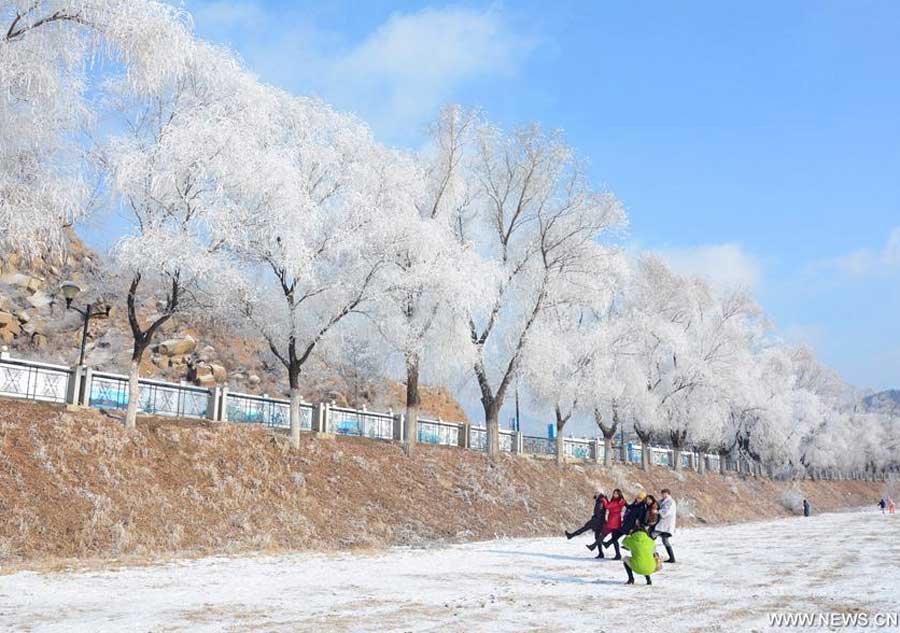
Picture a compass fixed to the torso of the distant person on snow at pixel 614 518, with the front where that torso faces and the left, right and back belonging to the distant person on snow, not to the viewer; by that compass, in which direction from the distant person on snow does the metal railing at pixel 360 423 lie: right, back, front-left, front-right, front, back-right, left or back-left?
back-right

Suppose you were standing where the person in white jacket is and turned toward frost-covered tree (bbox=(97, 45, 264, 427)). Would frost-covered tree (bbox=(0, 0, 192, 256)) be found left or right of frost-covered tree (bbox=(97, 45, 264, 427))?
left

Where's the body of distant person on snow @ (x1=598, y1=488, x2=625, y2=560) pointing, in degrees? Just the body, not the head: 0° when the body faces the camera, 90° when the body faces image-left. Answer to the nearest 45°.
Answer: approximately 0°

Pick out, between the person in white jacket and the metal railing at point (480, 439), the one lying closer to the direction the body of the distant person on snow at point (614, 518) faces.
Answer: the person in white jacket

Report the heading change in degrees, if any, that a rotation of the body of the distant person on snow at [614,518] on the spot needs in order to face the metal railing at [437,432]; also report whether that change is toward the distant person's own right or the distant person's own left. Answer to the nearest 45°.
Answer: approximately 135° to the distant person's own right

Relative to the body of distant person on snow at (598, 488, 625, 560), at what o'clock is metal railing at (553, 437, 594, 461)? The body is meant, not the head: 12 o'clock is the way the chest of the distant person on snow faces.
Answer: The metal railing is roughly at 6 o'clock from the distant person on snow.

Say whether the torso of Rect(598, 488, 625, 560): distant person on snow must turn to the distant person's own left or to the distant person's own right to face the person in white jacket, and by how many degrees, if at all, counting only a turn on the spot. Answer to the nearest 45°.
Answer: approximately 45° to the distant person's own left

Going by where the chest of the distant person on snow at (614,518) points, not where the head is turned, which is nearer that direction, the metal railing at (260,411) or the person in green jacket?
the person in green jacket

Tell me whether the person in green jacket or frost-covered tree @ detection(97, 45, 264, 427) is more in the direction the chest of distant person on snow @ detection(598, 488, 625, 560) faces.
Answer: the person in green jacket

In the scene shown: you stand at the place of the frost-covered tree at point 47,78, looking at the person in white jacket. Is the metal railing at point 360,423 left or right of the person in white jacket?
left

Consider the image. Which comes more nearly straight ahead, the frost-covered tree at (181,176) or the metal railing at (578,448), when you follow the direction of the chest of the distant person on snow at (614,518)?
the frost-covered tree

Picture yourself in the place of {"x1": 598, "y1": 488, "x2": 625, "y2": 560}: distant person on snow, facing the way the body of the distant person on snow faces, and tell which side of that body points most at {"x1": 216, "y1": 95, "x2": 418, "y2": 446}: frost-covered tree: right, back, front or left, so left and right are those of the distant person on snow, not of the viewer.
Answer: right
